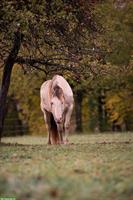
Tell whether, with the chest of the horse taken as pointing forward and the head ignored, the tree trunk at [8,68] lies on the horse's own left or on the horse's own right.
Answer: on the horse's own right

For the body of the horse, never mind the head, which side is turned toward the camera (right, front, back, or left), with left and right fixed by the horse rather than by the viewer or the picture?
front
